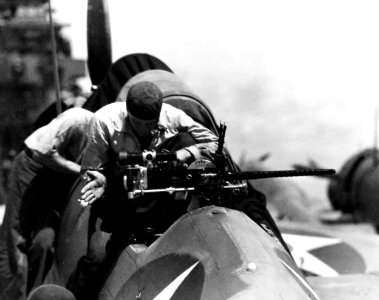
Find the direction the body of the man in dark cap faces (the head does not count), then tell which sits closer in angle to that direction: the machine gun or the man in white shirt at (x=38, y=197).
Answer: the machine gun

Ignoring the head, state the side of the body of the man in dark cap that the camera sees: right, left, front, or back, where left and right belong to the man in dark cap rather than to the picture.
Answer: front

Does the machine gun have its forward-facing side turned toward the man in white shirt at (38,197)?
no

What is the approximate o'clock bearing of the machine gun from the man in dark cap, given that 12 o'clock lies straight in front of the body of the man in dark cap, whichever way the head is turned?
The machine gun is roughly at 11 o'clock from the man in dark cap.

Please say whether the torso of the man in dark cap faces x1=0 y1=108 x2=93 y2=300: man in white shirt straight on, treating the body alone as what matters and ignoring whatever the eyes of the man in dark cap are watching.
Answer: no

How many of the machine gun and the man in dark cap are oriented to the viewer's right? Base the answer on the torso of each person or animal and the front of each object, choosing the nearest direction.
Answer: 1

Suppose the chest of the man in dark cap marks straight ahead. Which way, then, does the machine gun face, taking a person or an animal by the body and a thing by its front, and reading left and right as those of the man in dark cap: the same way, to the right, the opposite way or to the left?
to the left

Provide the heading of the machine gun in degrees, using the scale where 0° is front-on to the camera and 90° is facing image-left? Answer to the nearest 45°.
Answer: approximately 270°

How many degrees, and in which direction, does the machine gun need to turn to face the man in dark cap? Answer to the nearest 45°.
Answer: approximately 135° to its left

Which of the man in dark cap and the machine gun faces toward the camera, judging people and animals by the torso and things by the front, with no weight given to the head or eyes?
the man in dark cap

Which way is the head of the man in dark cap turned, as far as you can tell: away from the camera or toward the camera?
toward the camera
